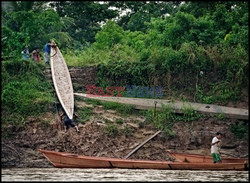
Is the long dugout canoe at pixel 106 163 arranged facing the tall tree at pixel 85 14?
no

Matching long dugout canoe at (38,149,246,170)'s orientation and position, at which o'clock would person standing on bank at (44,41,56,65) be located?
The person standing on bank is roughly at 2 o'clock from the long dugout canoe.

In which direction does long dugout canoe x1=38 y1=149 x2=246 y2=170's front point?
to the viewer's left

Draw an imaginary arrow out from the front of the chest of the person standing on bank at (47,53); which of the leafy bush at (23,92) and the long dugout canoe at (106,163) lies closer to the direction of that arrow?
the long dugout canoe

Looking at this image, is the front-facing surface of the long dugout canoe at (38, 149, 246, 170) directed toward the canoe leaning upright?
no

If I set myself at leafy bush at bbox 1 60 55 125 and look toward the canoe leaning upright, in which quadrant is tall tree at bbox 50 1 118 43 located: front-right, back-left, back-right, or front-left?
front-left

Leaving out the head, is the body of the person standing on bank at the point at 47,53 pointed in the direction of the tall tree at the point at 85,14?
no

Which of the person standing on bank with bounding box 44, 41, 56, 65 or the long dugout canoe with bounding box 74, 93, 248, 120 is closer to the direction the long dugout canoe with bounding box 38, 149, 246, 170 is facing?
the person standing on bank

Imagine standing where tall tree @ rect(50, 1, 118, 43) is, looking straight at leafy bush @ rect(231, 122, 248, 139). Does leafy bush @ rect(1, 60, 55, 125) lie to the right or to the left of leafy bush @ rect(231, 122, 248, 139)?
right

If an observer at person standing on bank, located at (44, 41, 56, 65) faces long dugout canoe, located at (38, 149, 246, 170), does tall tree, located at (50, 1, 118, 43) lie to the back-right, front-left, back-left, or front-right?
back-left

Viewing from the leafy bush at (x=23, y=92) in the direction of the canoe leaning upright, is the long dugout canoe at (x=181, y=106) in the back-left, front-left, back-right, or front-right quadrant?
front-right

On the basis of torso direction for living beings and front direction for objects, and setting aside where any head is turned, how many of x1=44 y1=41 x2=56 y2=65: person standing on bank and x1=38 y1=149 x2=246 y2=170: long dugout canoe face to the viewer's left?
1

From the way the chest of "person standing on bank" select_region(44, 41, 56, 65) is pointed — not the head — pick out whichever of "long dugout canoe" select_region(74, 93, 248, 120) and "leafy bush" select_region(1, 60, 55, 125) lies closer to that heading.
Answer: the long dugout canoe
